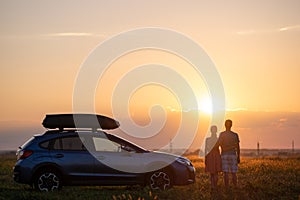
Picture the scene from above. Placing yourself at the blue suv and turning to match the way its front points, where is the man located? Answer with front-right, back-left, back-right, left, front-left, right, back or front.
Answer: front

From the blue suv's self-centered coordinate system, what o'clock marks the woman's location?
The woman is roughly at 12 o'clock from the blue suv.

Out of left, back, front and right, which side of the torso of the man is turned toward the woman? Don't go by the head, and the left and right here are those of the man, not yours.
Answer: left

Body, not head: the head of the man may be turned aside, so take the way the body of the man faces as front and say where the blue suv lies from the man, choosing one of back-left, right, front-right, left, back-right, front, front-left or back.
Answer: left

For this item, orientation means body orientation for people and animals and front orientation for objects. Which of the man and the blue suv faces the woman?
the blue suv

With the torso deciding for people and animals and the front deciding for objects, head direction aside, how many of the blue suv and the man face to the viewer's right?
1

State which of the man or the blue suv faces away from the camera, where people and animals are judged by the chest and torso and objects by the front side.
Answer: the man

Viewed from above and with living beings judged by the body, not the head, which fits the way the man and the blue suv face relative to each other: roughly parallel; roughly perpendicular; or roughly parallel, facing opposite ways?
roughly perpendicular

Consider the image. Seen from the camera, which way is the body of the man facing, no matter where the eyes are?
away from the camera

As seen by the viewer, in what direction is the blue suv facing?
to the viewer's right
